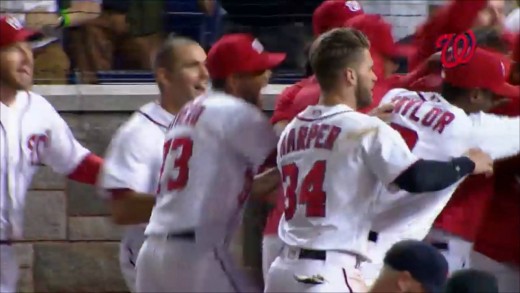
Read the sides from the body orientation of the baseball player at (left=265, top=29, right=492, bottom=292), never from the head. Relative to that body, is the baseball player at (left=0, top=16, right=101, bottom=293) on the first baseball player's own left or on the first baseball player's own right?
on the first baseball player's own left

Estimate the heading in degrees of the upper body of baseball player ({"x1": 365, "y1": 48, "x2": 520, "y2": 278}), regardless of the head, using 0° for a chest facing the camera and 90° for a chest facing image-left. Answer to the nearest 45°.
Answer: approximately 225°

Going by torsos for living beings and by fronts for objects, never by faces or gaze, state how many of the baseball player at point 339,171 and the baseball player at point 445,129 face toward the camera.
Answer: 0

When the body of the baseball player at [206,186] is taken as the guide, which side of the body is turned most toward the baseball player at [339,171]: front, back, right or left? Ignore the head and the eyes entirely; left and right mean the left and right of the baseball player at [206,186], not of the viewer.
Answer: right

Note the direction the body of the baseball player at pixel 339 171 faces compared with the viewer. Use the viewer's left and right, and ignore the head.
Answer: facing away from the viewer and to the right of the viewer

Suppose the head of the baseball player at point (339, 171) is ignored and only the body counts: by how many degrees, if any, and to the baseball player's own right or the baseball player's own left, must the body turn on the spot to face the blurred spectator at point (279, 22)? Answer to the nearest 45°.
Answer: approximately 45° to the baseball player's own left

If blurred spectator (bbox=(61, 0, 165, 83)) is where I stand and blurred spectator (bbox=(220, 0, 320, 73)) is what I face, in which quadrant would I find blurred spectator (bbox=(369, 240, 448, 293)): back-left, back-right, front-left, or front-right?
front-right

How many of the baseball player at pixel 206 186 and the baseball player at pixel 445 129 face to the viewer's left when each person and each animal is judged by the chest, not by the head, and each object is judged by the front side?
0

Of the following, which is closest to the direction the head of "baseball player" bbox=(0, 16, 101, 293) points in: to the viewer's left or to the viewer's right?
to the viewer's right

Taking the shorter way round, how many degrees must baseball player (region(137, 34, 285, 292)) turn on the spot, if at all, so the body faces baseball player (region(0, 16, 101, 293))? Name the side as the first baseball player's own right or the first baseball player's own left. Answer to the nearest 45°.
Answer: approximately 90° to the first baseball player's own left

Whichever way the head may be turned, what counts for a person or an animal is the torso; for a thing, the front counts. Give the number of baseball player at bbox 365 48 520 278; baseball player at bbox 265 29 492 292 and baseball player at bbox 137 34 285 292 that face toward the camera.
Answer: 0

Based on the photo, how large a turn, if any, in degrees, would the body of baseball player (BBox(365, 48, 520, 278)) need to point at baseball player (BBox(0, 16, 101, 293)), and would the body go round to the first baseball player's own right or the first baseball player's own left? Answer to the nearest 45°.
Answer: approximately 135° to the first baseball player's own left
